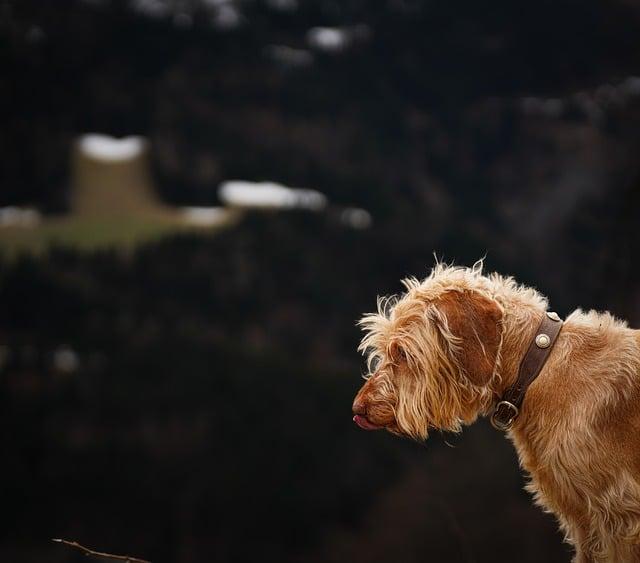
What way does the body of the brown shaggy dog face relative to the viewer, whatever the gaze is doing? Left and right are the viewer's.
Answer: facing to the left of the viewer
